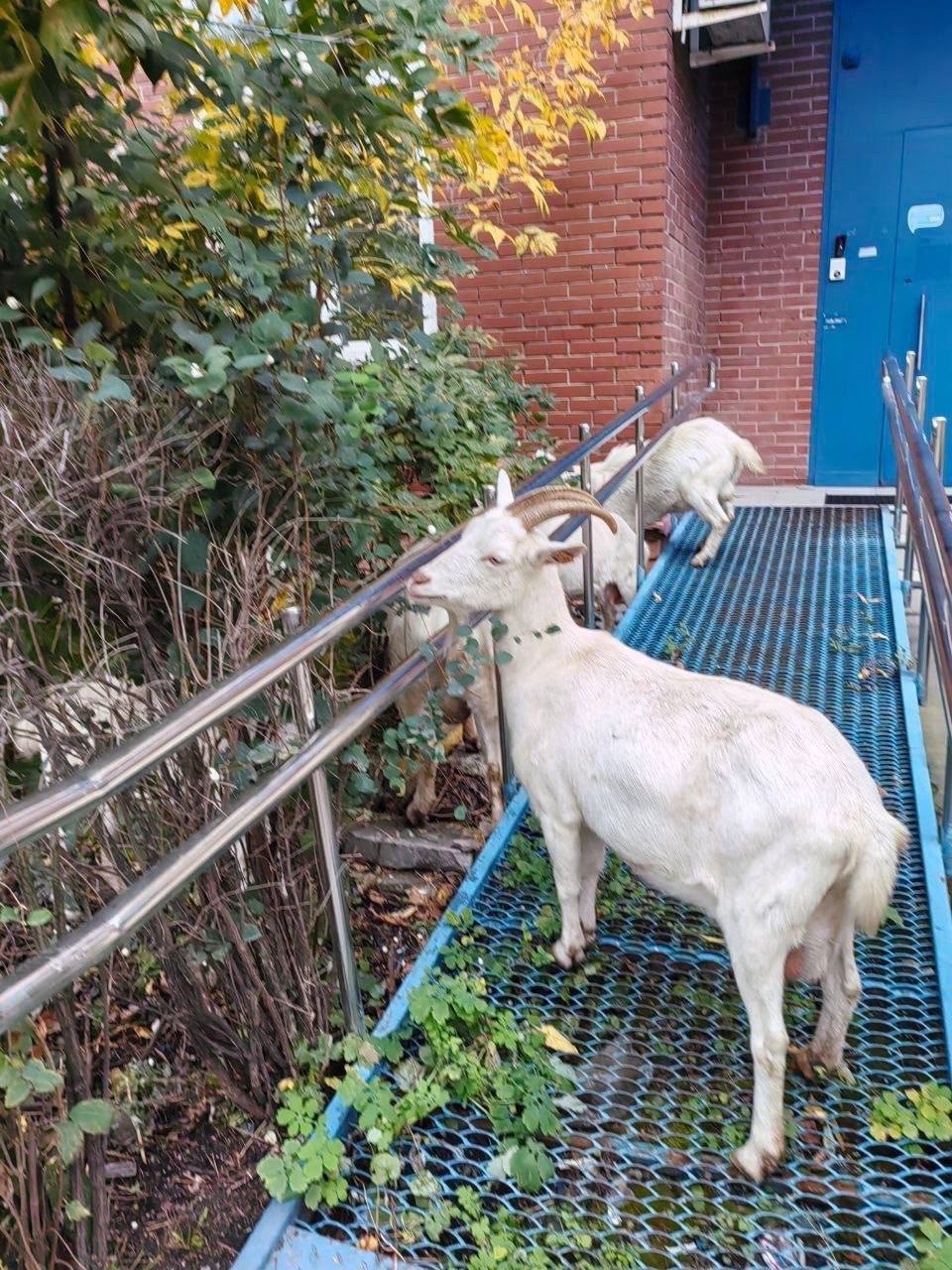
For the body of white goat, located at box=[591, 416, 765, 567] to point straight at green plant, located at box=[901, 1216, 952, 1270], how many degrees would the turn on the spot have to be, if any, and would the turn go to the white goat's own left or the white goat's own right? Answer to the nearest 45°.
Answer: approximately 90° to the white goat's own left

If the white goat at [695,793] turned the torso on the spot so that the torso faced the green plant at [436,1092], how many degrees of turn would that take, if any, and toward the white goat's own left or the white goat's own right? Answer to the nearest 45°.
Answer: approximately 90° to the white goat's own left

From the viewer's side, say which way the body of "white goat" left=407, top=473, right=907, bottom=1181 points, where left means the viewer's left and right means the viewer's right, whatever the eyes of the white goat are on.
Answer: facing away from the viewer and to the left of the viewer

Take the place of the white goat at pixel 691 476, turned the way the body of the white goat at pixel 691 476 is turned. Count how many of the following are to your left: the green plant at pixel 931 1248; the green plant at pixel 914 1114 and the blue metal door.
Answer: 2

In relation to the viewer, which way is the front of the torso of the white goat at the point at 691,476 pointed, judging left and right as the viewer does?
facing to the left of the viewer
